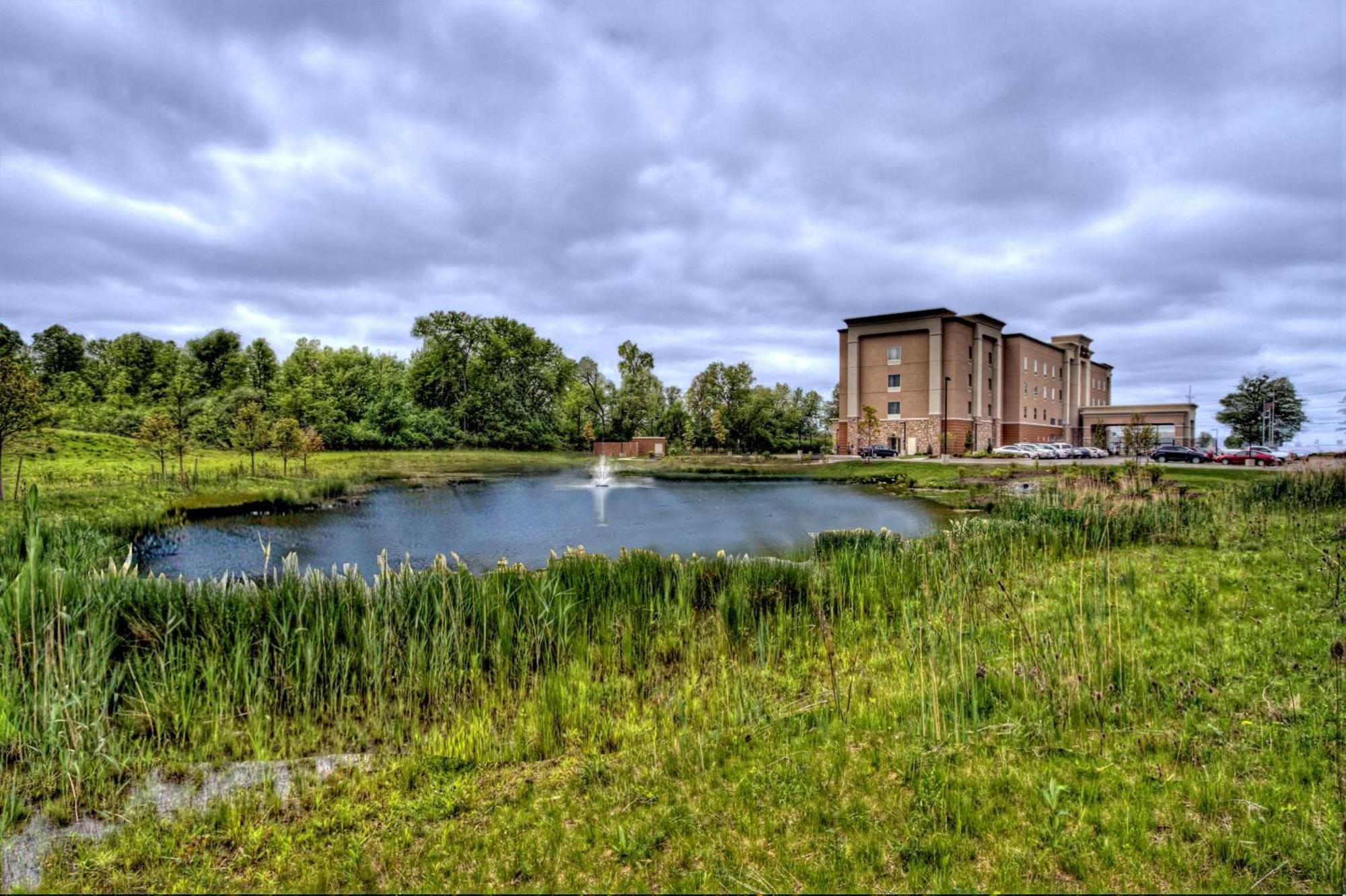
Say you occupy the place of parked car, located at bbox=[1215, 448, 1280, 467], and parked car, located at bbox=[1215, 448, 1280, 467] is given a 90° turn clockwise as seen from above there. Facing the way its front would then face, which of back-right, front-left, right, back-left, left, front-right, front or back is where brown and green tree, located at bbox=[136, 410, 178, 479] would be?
back-left

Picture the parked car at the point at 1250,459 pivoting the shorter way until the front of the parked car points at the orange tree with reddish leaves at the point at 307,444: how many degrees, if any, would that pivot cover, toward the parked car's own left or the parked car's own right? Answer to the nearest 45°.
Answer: approximately 45° to the parked car's own left

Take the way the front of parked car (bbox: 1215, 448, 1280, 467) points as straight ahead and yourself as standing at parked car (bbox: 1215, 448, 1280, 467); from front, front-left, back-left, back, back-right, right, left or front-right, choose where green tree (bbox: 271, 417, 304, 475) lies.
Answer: front-left

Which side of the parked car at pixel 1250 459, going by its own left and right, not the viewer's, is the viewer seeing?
left

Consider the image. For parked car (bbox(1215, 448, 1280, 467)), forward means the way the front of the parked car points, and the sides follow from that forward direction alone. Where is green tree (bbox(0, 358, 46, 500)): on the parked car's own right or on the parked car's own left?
on the parked car's own left

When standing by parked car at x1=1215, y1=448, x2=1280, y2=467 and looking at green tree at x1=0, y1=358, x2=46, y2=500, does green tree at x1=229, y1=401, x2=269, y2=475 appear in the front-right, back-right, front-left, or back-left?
front-right

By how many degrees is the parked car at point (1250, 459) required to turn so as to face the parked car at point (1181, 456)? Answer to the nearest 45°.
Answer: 0° — it already faces it

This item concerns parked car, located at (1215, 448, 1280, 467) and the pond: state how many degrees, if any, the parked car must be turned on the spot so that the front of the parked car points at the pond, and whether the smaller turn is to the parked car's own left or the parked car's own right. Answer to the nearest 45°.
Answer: approximately 45° to the parked car's own left

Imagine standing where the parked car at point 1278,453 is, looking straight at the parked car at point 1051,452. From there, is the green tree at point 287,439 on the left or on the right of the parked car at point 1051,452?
left

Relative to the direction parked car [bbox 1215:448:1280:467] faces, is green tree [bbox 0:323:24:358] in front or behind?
in front

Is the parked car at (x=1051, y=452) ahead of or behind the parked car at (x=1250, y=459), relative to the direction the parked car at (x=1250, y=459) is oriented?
ahead
